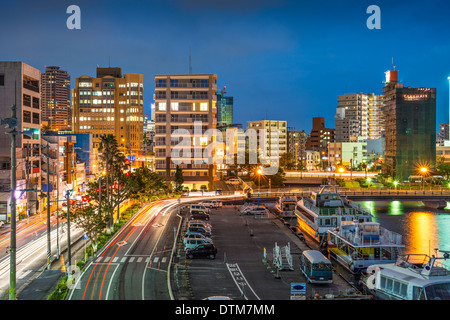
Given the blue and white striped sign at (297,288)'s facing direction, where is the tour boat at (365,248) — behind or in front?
behind

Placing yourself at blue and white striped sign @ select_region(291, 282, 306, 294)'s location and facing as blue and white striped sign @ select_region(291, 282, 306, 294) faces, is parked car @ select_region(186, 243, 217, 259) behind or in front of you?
behind

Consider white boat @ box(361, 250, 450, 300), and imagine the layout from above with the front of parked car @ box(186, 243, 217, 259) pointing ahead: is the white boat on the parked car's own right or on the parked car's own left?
on the parked car's own left

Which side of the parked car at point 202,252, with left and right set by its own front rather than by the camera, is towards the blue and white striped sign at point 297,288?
left

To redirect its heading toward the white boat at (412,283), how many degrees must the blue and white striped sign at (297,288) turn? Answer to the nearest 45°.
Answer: approximately 90° to its left
